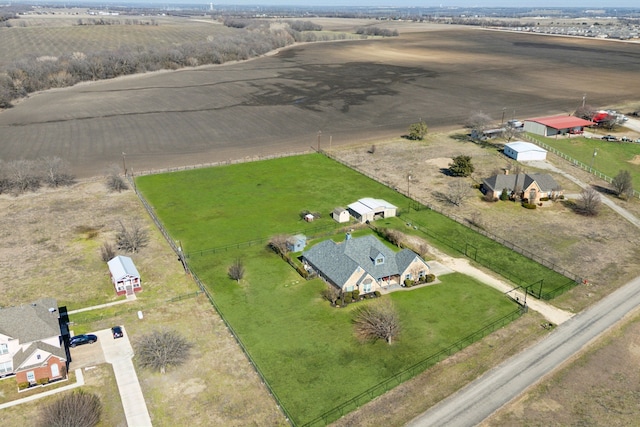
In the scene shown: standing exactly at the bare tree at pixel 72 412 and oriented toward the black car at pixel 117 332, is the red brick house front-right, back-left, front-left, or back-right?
front-left

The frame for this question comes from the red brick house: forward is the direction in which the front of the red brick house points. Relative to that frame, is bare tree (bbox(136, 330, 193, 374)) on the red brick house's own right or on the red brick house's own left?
on the red brick house's own left

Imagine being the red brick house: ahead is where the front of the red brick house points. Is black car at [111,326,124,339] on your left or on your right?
on your left

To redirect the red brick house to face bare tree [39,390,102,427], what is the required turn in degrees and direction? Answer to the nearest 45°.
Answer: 0° — it already faces it

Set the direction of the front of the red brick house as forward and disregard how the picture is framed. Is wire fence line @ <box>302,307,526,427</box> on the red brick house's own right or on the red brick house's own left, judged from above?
on the red brick house's own left

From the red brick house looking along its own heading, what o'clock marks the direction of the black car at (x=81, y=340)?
The black car is roughly at 8 o'clock from the red brick house.

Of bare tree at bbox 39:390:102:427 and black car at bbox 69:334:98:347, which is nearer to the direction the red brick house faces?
the bare tree

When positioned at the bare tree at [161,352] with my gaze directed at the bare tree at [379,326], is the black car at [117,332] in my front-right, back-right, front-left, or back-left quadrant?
back-left

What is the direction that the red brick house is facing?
toward the camera

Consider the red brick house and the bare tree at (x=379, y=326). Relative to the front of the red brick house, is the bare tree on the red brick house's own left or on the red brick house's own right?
on the red brick house's own left

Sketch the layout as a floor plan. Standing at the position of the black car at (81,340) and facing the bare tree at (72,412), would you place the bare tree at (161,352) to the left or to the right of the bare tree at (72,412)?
left
